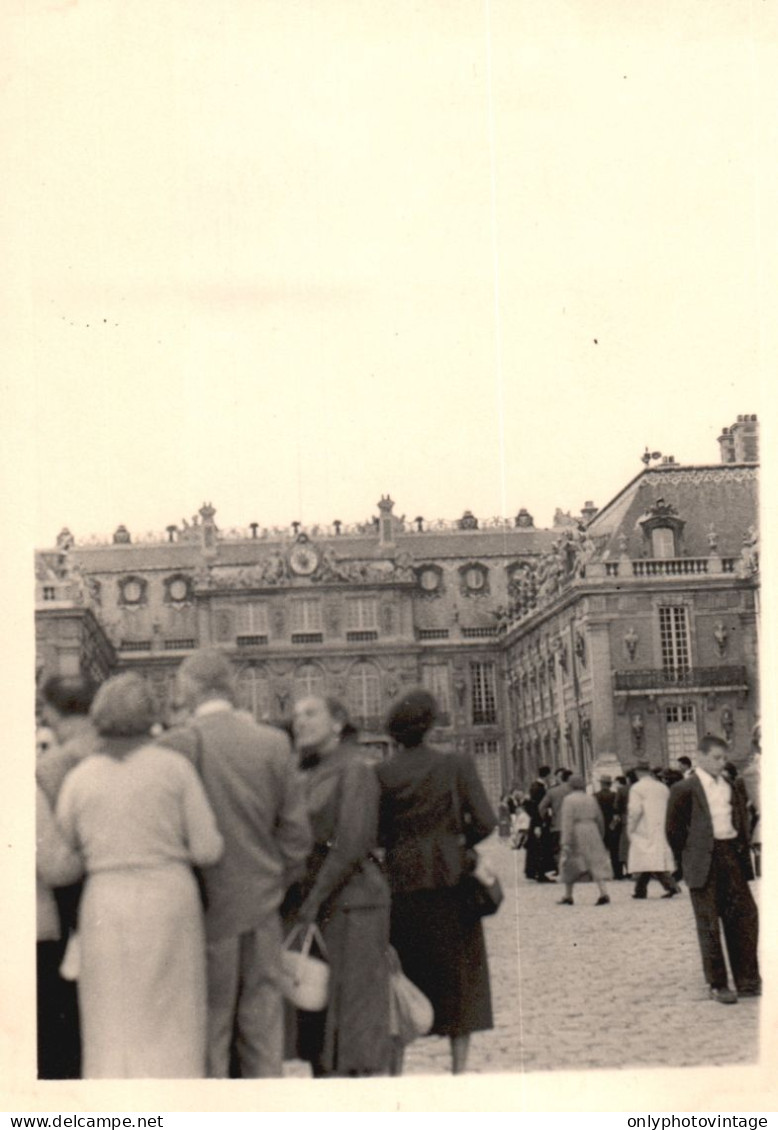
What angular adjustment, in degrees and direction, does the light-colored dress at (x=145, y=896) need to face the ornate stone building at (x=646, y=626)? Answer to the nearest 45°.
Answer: approximately 45° to its right

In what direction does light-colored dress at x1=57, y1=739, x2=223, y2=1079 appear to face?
away from the camera
